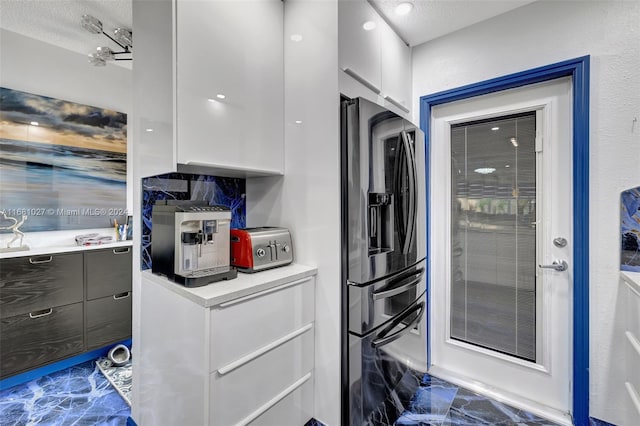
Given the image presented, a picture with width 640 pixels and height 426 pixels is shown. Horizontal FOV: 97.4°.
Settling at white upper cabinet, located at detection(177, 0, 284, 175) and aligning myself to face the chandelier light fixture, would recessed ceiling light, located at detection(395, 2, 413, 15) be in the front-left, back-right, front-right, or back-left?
back-right

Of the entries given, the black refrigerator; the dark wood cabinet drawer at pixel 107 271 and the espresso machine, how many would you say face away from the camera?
0

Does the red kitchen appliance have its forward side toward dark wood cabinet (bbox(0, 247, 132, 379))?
no

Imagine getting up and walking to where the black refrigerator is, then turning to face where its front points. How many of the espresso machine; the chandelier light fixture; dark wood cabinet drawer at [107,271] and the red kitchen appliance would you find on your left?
0

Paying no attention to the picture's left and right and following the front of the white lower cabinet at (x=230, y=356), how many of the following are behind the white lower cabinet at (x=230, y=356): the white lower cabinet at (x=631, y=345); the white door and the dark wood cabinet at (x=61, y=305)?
1

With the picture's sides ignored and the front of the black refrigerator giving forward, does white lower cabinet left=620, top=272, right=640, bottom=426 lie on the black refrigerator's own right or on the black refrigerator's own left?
on the black refrigerator's own left

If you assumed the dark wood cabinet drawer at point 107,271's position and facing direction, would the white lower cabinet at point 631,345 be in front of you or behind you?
in front

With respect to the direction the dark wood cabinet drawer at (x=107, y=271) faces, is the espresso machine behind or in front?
in front
